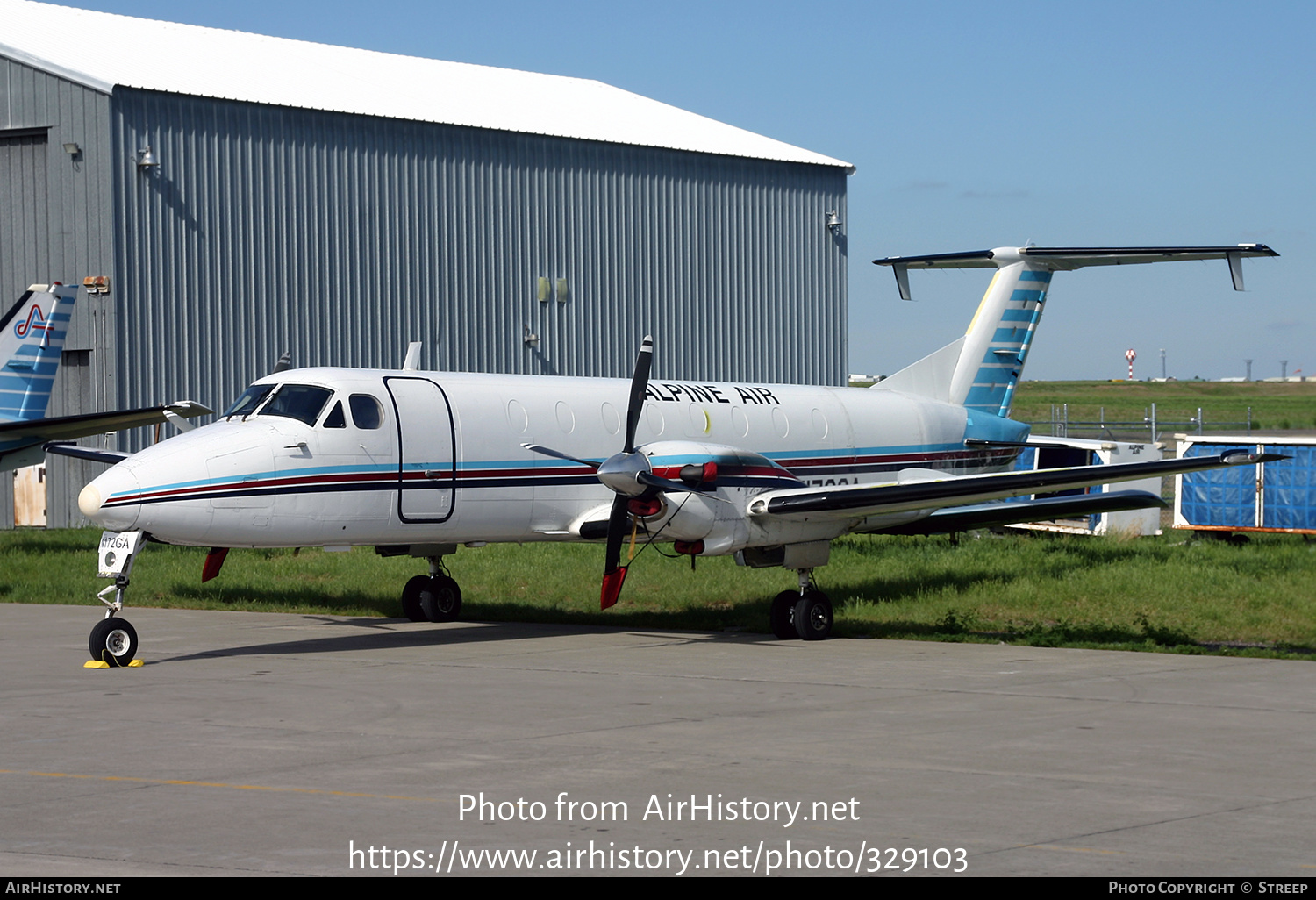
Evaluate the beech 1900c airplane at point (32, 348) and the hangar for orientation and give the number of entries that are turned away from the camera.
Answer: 0

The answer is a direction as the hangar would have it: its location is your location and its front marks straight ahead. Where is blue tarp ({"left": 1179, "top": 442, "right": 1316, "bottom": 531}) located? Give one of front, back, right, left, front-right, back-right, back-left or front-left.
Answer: left

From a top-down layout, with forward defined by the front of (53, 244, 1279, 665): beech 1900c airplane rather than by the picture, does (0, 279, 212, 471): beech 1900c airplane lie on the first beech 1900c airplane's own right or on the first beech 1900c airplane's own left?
on the first beech 1900c airplane's own right

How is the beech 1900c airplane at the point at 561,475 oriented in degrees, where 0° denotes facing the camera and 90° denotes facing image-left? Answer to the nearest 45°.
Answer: approximately 45°

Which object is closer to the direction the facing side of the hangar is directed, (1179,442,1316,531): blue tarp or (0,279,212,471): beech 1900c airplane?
the beech 1900c airplane

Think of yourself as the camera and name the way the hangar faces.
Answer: facing the viewer and to the left of the viewer

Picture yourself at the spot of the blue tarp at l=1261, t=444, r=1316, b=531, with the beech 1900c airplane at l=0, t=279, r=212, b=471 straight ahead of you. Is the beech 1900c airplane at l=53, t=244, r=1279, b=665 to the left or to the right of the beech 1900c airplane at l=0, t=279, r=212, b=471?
left

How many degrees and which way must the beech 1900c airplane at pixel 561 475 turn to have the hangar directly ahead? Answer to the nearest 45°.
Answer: approximately 135° to its right

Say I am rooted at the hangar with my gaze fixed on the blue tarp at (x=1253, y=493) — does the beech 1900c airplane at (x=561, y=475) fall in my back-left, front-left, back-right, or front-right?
front-right

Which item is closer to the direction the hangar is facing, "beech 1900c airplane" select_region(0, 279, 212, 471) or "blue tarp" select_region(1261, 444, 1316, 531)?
the beech 1900c airplane

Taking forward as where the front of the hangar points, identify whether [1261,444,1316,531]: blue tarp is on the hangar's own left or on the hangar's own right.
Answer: on the hangar's own left

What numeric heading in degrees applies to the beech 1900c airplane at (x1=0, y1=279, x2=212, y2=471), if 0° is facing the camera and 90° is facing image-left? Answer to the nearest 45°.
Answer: approximately 45°

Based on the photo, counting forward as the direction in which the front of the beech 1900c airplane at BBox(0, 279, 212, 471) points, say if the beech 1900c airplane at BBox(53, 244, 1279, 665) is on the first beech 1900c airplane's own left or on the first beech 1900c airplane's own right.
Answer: on the first beech 1900c airplane's own left
